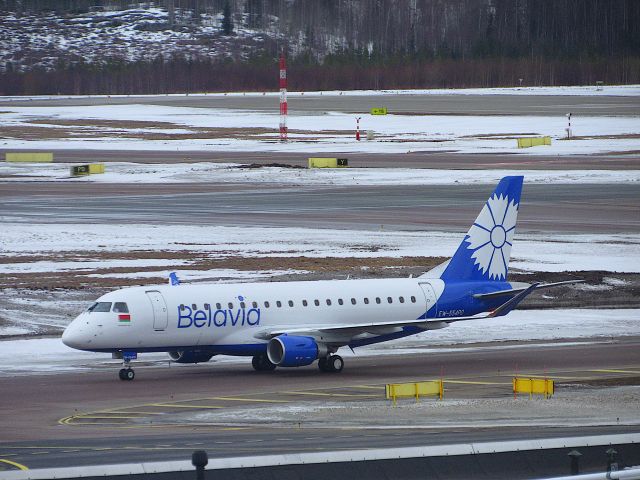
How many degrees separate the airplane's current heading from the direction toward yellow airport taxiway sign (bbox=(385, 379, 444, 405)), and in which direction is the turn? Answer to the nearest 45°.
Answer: approximately 90° to its left

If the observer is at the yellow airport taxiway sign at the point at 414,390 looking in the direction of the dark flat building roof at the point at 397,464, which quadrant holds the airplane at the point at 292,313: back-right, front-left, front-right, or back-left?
back-right

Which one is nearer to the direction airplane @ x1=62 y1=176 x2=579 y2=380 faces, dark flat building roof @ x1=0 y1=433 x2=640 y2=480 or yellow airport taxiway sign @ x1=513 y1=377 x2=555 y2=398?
the dark flat building roof

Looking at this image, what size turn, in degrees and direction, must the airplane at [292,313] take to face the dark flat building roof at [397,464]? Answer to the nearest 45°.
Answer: approximately 45° to its left

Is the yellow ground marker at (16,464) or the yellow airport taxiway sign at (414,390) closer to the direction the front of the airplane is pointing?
the yellow ground marker

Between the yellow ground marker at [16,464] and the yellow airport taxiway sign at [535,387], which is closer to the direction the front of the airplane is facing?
the yellow ground marker

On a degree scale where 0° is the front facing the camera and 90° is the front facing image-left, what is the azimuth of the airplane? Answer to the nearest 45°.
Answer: approximately 45°

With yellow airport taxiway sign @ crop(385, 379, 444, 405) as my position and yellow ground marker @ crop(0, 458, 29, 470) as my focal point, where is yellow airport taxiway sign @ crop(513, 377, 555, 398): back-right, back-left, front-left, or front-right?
back-left

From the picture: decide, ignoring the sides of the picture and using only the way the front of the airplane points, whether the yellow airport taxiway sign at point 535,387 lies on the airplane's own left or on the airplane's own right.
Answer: on the airplane's own left
